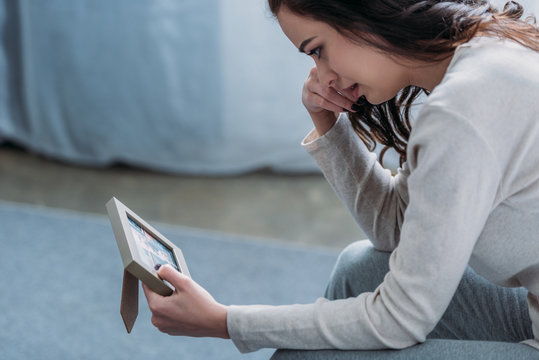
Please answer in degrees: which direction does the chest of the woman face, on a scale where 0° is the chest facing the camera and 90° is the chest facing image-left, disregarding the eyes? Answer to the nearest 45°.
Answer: approximately 90°

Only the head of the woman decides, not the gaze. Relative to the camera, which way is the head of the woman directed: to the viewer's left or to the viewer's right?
to the viewer's left
